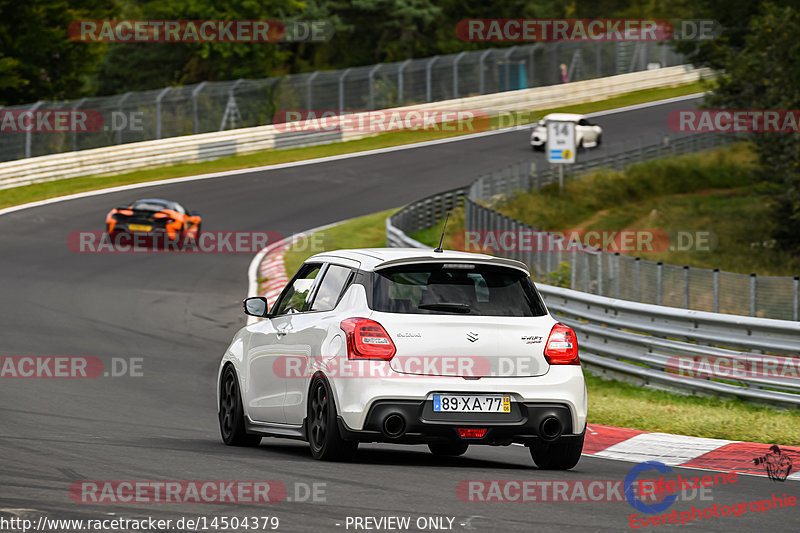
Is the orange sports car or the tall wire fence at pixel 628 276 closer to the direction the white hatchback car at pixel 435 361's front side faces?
the orange sports car

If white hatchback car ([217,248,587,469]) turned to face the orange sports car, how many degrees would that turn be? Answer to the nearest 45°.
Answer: approximately 45° to its right

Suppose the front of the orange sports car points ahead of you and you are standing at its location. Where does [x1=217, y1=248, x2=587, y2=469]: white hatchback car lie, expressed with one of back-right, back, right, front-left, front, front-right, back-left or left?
back-right

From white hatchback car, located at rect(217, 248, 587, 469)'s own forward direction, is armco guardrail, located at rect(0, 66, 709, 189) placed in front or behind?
in front

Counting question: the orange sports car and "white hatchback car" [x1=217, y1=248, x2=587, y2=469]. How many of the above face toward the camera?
0

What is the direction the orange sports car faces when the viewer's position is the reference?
facing away from the viewer and to the right of the viewer

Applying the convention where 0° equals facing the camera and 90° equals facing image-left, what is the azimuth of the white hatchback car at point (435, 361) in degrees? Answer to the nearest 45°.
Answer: approximately 135°

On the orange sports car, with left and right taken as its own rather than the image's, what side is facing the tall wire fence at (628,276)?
right

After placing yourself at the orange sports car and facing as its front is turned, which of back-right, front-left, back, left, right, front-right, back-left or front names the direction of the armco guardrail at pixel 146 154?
front-left
